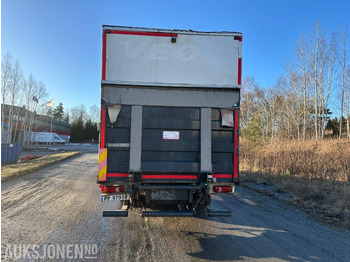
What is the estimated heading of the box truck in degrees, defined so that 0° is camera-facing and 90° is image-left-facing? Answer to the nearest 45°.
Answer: approximately 180°
